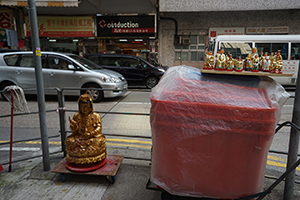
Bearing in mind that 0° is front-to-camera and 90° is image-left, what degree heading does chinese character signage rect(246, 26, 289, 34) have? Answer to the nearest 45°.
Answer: approximately 0°

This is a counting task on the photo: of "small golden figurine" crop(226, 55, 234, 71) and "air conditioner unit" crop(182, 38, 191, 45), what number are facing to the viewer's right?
0

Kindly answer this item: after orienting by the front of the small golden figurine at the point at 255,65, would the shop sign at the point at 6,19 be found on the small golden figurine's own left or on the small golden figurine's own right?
on the small golden figurine's own right

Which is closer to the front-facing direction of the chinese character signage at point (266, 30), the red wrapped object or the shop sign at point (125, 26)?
the red wrapped object

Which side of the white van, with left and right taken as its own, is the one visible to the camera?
left

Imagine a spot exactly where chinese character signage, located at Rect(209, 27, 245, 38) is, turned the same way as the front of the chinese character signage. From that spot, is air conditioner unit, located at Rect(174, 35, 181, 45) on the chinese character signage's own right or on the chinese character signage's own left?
on the chinese character signage's own right

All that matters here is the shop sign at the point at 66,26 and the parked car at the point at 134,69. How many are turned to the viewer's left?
0

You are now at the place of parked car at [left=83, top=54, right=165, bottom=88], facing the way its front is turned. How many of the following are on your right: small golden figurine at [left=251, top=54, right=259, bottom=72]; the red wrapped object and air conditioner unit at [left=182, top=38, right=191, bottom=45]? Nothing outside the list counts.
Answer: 2

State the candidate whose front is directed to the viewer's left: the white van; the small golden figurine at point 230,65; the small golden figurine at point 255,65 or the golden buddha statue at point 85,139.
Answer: the white van
